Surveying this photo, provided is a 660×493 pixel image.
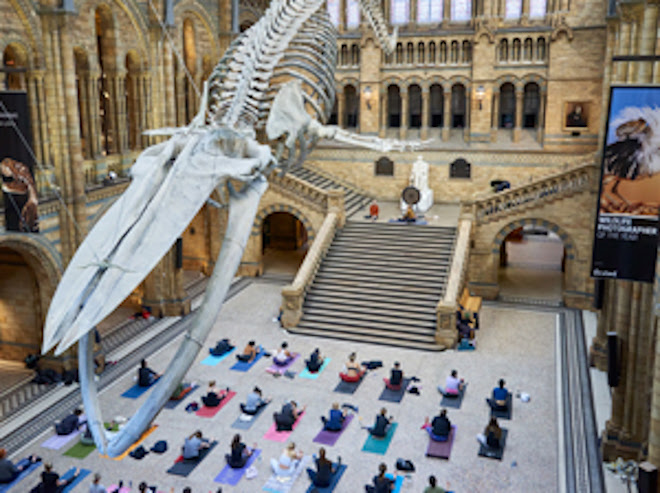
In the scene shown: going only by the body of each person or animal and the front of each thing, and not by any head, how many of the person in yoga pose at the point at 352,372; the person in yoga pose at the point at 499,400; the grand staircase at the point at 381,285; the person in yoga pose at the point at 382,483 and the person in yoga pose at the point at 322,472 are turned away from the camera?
4

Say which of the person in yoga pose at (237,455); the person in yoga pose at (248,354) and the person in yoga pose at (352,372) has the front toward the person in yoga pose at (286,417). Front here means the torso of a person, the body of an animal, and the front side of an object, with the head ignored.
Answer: the person in yoga pose at (237,455)

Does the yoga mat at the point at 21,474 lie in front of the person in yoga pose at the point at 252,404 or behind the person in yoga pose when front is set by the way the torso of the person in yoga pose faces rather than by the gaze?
behind

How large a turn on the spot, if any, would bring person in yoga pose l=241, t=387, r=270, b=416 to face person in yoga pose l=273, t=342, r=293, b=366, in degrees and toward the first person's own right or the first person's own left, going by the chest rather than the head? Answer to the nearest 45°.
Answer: approximately 45° to the first person's own left

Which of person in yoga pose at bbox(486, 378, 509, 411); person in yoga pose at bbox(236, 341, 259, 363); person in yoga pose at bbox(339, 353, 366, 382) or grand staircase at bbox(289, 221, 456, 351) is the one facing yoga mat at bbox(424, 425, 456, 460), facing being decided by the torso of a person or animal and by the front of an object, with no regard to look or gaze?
the grand staircase

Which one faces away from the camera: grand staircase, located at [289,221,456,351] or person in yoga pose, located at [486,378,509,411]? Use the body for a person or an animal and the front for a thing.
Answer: the person in yoga pose

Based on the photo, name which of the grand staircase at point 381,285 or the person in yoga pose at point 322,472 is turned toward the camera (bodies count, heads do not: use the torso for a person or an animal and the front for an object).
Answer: the grand staircase

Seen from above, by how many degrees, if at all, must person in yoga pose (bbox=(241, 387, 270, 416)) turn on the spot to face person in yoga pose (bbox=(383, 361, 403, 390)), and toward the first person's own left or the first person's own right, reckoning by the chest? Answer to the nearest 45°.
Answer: approximately 45° to the first person's own right

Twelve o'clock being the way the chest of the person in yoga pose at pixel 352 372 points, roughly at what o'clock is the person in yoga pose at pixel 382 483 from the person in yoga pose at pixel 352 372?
the person in yoga pose at pixel 382 483 is roughly at 6 o'clock from the person in yoga pose at pixel 352 372.

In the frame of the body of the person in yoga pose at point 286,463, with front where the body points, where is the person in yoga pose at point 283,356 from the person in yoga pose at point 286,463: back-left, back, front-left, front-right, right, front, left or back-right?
front-left

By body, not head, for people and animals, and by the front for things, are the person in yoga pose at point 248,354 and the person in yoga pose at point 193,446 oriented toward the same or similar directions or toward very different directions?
same or similar directions

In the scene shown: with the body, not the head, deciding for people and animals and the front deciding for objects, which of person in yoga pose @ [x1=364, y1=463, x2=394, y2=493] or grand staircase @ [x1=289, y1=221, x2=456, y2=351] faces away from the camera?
the person in yoga pose

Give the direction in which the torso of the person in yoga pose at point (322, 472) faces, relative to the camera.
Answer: away from the camera

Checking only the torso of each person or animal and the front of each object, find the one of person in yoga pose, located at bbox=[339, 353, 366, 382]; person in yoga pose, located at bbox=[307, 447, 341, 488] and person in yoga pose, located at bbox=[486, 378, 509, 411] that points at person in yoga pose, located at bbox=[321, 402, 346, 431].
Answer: person in yoga pose, located at bbox=[307, 447, 341, 488]

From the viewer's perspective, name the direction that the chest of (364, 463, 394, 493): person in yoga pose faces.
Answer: away from the camera

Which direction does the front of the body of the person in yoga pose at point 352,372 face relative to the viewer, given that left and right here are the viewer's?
facing away from the viewer

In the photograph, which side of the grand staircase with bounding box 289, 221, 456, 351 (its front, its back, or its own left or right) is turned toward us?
front
